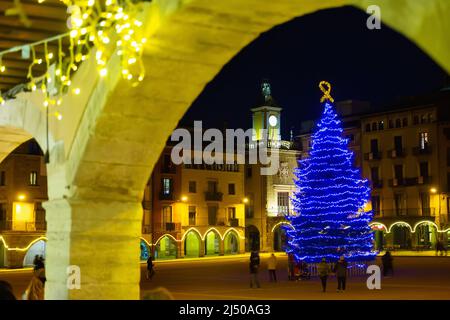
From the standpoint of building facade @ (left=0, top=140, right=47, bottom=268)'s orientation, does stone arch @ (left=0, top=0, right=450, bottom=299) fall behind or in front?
in front

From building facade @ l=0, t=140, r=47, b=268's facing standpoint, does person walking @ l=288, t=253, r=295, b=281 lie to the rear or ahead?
ahead

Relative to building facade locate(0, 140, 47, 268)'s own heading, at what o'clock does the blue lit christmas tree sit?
The blue lit christmas tree is roughly at 11 o'clock from the building facade.
